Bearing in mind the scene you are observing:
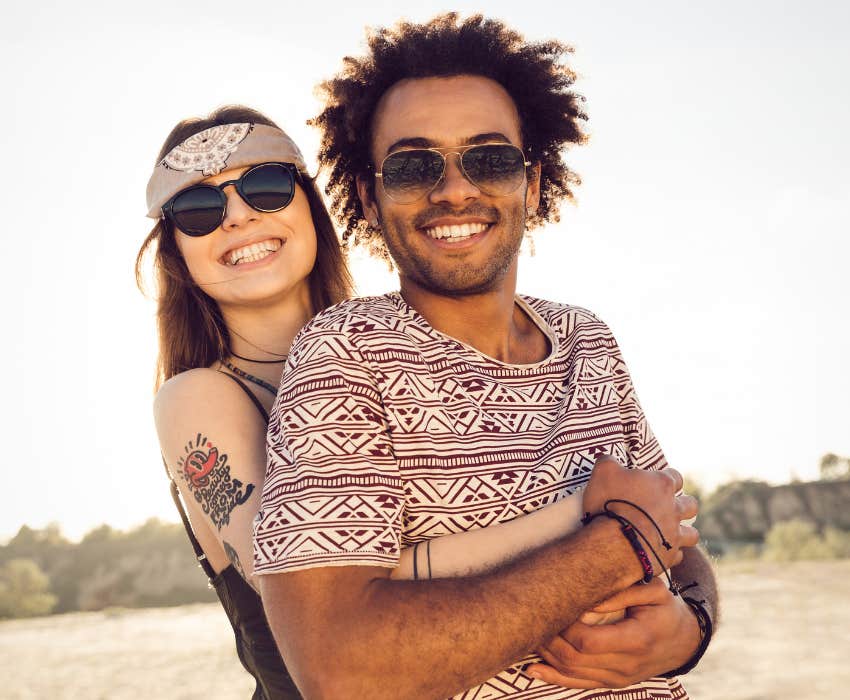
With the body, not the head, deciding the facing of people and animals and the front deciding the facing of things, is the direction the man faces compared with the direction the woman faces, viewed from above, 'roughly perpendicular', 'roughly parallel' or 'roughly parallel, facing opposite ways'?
roughly parallel

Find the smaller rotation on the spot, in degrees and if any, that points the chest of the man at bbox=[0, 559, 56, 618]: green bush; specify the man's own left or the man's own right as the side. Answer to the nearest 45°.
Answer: approximately 180°

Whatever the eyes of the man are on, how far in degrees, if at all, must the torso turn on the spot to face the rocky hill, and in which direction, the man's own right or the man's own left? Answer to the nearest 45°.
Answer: approximately 135° to the man's own left

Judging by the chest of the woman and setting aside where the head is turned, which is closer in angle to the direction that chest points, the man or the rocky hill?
the man

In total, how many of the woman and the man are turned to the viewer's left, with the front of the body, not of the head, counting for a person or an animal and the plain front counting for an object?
0

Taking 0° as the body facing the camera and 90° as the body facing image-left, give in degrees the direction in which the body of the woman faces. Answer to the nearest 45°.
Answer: approximately 315°

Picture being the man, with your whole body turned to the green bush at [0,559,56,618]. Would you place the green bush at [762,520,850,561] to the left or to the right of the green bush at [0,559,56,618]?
right

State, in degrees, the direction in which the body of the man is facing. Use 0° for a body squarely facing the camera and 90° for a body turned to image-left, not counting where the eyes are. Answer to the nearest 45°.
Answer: approximately 315°

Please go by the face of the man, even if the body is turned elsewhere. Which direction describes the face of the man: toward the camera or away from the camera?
toward the camera

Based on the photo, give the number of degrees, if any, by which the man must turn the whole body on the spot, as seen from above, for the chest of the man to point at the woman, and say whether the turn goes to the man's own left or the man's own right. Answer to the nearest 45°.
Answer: approximately 180°

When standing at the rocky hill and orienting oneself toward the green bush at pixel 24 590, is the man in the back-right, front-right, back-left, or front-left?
front-left

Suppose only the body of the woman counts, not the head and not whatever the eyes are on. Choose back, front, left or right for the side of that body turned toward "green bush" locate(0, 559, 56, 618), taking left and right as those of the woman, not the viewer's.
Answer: back

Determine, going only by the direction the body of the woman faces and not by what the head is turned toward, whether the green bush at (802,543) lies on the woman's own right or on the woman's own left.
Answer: on the woman's own left
